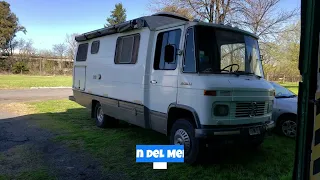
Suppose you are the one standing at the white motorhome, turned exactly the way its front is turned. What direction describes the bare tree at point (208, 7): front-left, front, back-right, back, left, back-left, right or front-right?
back-left

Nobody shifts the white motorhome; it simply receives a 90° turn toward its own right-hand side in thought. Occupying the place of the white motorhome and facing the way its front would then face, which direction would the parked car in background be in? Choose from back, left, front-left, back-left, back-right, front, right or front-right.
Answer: back

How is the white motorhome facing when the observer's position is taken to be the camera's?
facing the viewer and to the right of the viewer

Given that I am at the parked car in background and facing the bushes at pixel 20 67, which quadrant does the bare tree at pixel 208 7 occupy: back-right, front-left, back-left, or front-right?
front-right

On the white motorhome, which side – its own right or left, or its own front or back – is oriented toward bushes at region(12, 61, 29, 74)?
back
